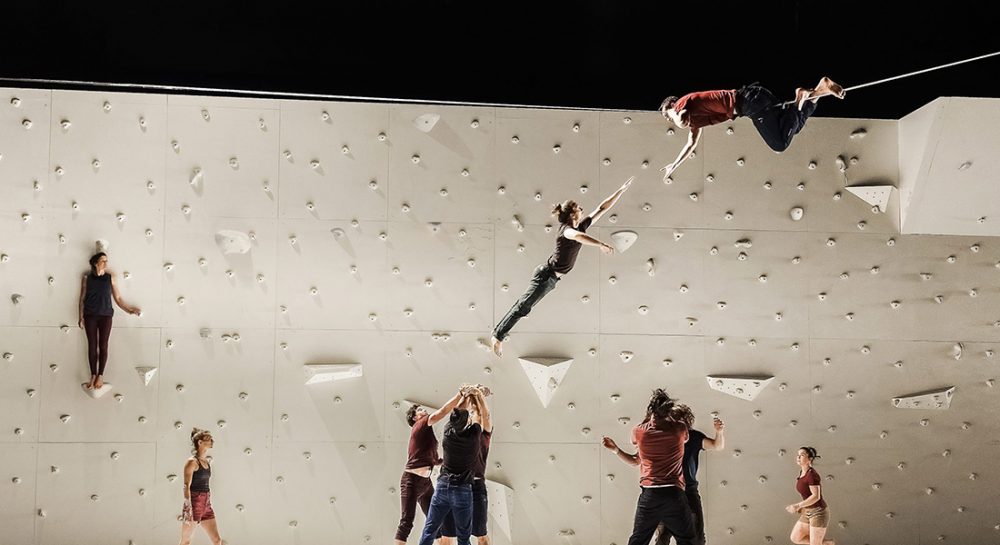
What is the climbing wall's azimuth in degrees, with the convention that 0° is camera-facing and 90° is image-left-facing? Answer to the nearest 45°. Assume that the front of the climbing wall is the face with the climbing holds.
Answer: approximately 0°

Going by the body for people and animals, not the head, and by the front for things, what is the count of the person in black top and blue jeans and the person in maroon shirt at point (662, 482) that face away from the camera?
2

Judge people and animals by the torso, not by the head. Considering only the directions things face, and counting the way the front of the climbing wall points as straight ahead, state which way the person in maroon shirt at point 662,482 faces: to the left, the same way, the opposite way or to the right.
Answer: the opposite way

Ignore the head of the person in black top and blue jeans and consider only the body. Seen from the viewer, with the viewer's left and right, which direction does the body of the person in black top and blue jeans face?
facing away from the viewer

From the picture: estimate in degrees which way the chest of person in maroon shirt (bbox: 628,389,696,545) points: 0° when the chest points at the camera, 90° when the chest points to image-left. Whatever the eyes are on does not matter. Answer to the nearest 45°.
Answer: approximately 180°
